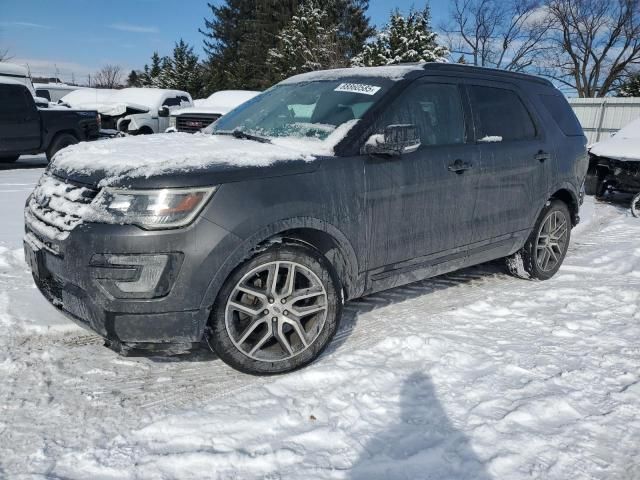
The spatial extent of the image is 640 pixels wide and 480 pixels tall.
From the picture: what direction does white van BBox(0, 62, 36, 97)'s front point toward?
to the viewer's right

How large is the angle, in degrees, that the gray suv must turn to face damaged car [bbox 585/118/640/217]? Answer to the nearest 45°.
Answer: approximately 180°

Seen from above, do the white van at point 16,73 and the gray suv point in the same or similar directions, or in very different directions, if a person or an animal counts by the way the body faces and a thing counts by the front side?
very different directions

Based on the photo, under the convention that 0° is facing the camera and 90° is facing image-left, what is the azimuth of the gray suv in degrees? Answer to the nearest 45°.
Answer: approximately 45°

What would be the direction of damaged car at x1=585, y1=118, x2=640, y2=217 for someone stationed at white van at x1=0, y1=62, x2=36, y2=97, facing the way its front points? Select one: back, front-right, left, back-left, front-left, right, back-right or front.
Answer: front-right

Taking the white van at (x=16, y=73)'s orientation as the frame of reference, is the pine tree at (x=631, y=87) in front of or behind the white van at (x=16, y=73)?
in front

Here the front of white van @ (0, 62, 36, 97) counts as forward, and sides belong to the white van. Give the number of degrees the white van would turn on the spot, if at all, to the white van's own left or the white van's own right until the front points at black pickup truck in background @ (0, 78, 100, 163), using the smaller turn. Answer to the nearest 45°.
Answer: approximately 90° to the white van's own right

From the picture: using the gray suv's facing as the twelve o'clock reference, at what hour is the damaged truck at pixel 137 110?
The damaged truck is roughly at 4 o'clock from the gray suv.

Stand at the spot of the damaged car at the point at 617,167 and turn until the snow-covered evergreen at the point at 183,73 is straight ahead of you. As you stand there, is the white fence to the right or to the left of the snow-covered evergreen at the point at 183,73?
right

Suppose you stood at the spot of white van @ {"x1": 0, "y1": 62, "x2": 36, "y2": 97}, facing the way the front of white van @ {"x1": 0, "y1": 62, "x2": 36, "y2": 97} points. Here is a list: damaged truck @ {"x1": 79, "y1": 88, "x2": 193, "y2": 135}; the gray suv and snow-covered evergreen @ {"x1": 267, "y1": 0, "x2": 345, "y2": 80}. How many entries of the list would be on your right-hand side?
1
